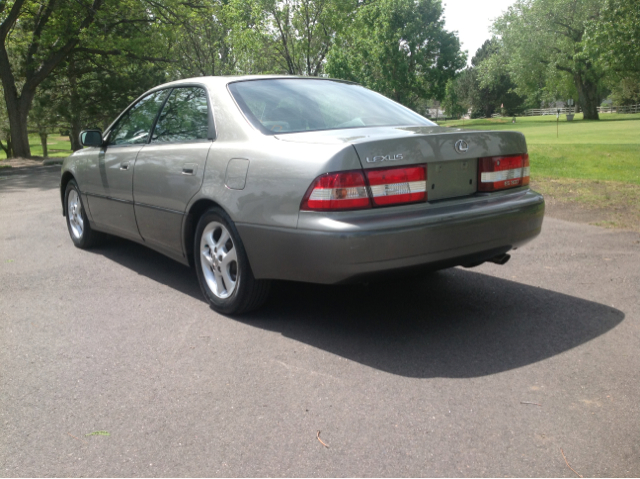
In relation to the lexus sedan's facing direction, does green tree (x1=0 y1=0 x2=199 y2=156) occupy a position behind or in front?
in front

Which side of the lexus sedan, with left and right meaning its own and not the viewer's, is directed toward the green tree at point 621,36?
right

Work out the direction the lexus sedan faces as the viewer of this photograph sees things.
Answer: facing away from the viewer and to the left of the viewer
